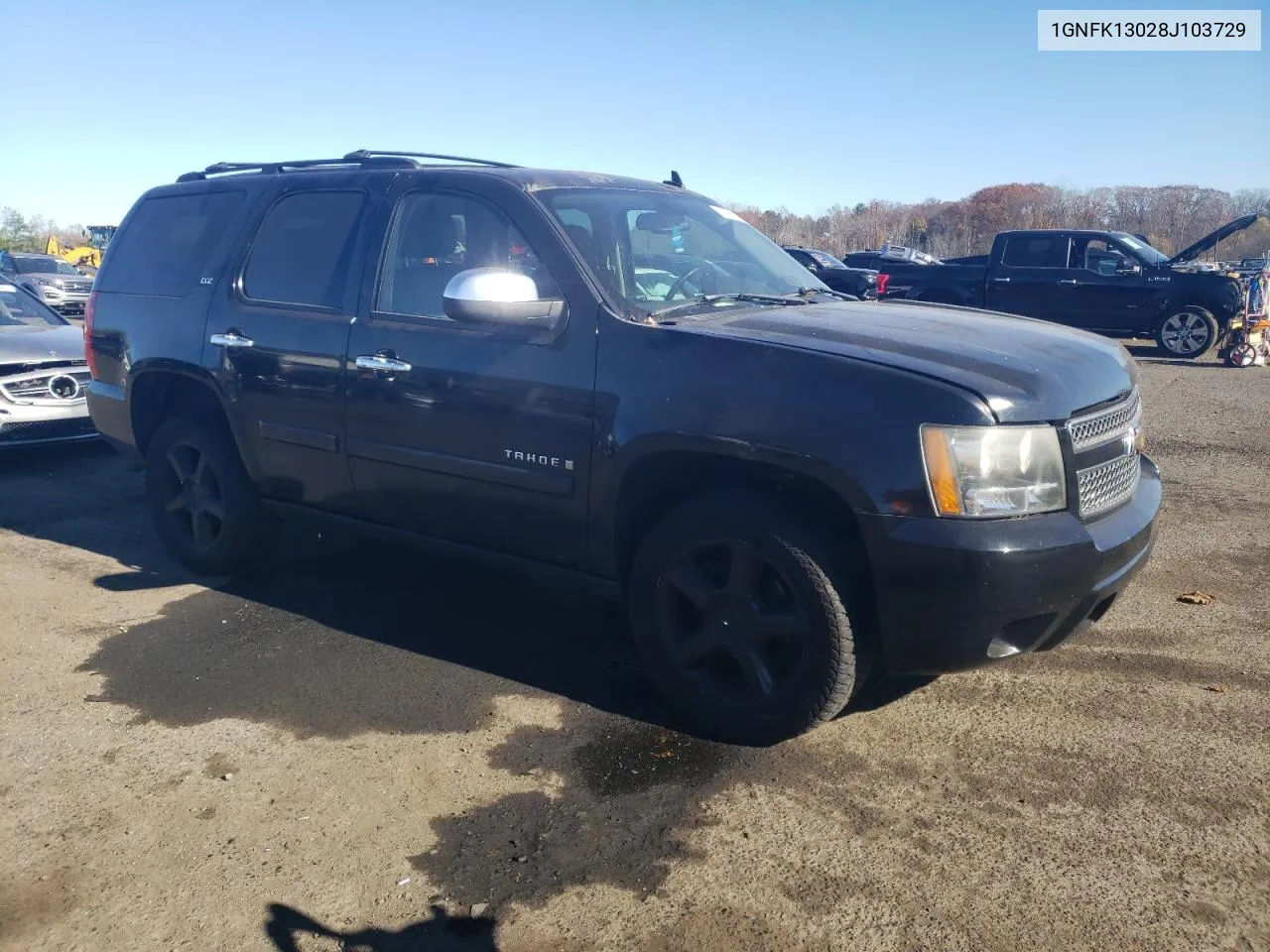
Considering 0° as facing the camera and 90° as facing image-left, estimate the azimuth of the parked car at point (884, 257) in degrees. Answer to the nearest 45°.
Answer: approximately 270°

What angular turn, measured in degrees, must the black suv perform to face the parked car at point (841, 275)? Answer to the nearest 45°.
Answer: approximately 135° to its left

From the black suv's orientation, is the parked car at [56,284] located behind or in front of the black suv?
behind

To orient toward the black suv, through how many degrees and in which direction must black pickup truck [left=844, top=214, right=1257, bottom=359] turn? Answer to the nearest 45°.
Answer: approximately 90° to its right

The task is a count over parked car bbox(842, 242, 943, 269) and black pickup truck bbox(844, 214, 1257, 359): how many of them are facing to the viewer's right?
2

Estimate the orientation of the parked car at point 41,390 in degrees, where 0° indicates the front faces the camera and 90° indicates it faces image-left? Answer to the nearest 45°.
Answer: approximately 315°

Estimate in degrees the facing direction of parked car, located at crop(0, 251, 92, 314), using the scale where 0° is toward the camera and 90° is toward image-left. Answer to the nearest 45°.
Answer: approximately 315°

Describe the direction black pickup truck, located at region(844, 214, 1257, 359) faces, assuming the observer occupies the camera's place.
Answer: facing to the right of the viewer
